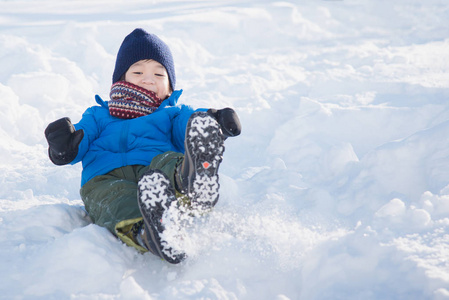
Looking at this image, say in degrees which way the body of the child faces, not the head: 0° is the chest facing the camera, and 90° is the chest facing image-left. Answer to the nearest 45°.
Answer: approximately 0°
